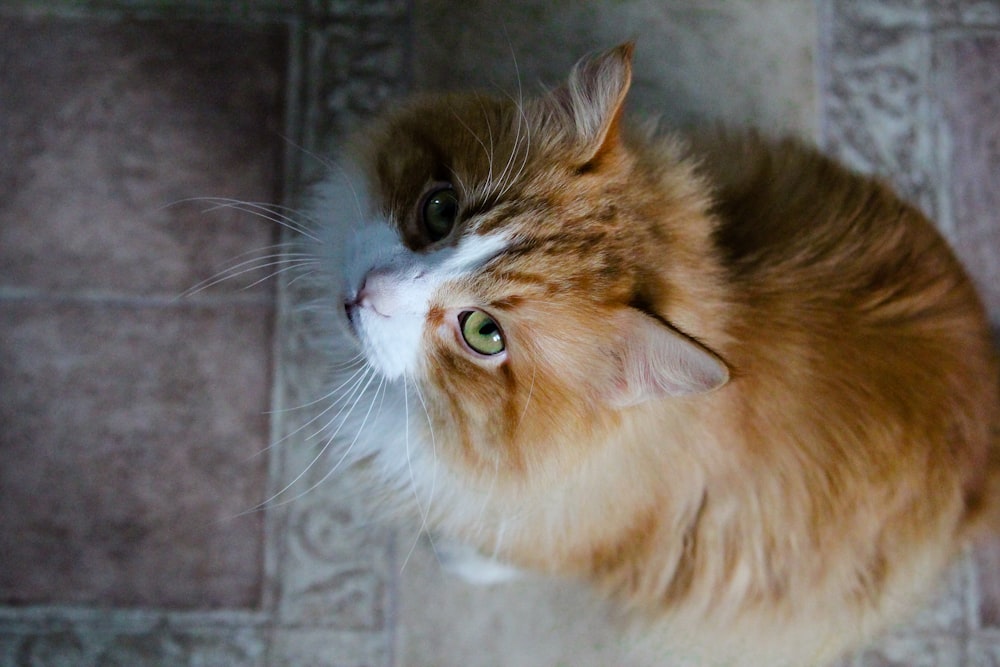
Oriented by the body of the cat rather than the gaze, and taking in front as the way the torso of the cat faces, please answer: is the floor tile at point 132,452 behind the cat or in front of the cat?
in front

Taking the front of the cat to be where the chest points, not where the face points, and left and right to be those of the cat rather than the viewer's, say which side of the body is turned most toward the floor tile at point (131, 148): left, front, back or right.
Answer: front

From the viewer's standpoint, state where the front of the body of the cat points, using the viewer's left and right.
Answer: facing to the left of the viewer
